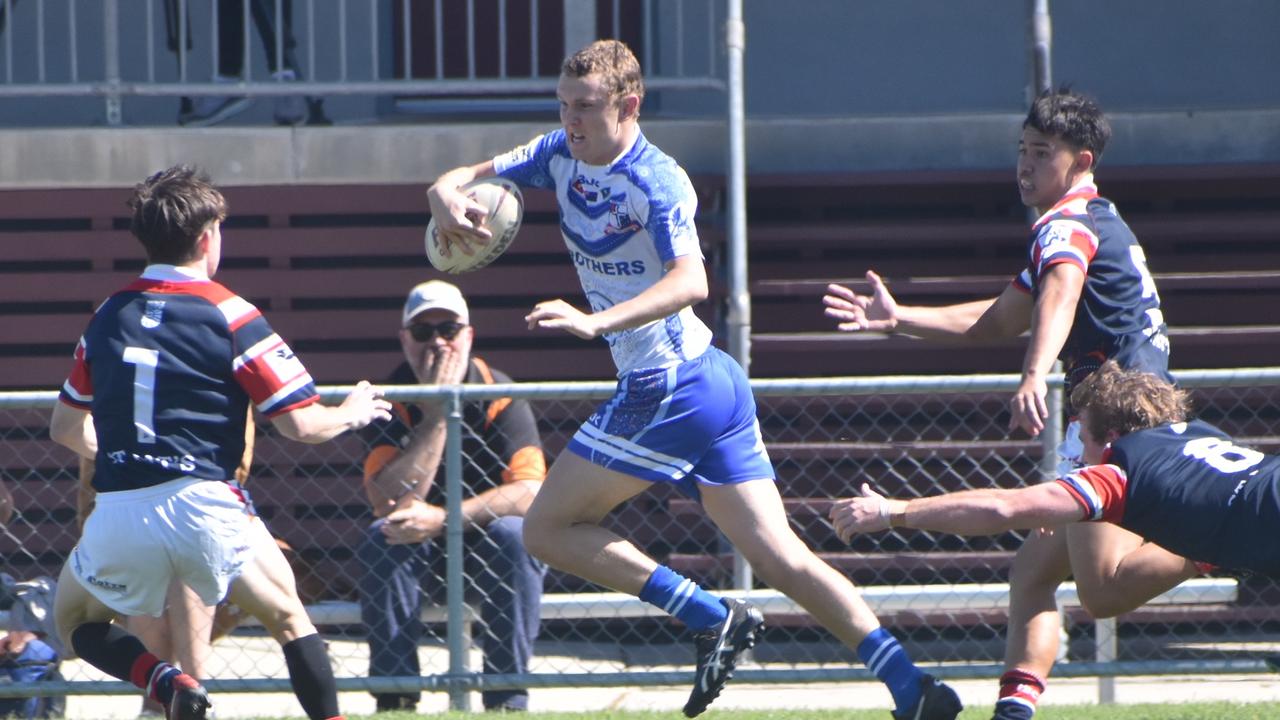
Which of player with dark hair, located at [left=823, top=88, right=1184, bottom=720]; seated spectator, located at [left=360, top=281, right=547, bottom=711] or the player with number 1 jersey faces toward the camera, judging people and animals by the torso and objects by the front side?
the seated spectator

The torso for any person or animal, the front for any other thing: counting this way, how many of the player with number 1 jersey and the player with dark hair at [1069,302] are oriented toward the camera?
0

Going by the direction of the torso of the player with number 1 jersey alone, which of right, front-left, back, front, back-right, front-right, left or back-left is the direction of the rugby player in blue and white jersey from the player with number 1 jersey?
front-right

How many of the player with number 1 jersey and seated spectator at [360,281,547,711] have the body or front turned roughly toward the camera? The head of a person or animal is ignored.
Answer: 1

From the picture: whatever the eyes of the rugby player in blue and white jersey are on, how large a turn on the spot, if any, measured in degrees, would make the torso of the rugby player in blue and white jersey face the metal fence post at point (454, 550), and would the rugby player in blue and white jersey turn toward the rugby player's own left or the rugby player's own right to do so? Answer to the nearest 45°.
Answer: approximately 90° to the rugby player's own right

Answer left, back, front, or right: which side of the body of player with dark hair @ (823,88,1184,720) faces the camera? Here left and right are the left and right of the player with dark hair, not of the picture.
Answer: left

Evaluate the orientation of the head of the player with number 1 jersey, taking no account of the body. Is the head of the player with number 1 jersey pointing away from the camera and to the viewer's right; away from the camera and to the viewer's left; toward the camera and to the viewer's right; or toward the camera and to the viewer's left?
away from the camera and to the viewer's right

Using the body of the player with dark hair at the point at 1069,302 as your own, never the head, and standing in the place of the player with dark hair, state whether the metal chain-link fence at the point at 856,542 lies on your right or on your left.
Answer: on your right

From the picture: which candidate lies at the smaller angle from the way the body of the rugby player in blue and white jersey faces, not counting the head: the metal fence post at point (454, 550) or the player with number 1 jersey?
the player with number 1 jersey

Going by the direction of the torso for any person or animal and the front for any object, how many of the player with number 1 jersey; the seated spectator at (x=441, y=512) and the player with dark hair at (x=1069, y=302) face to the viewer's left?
1

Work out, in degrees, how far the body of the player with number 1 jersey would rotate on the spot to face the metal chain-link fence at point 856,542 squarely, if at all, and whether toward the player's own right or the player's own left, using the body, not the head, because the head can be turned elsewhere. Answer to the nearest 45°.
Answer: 0° — they already face it

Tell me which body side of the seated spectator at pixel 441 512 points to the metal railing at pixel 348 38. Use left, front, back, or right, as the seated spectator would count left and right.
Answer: back

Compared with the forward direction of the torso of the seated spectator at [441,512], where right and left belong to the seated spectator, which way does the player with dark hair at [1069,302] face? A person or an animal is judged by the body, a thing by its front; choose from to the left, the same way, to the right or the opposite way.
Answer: to the right
